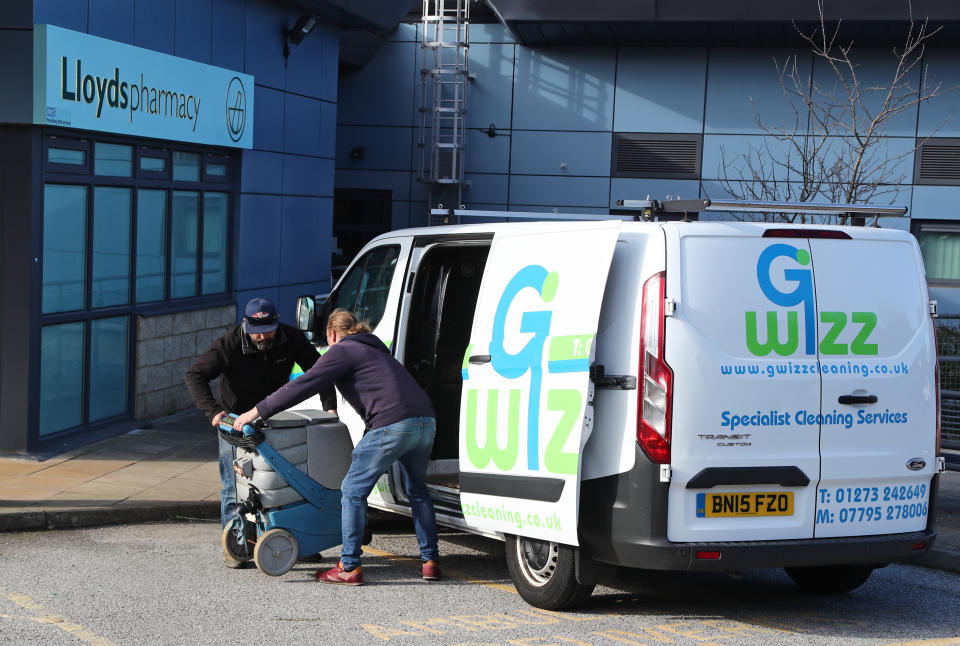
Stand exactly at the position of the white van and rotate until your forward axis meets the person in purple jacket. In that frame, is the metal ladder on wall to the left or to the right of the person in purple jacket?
right

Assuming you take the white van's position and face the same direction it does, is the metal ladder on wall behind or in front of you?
in front

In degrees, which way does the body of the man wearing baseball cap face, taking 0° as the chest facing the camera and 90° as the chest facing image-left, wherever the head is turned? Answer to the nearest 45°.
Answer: approximately 0°

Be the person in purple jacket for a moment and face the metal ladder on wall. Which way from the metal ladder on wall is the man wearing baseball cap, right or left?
left

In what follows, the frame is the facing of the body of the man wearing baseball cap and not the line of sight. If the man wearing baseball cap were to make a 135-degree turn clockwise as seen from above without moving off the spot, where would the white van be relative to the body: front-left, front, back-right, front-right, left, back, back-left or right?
back

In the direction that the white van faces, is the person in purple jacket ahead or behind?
ahead

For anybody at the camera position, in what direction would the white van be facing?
facing away from the viewer and to the left of the viewer

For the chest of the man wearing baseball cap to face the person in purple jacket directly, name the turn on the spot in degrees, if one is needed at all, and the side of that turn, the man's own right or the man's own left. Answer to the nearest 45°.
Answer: approximately 45° to the man's own left

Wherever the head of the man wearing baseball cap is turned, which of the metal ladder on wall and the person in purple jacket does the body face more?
the person in purple jacket

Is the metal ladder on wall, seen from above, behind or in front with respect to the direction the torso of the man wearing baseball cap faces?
behind
